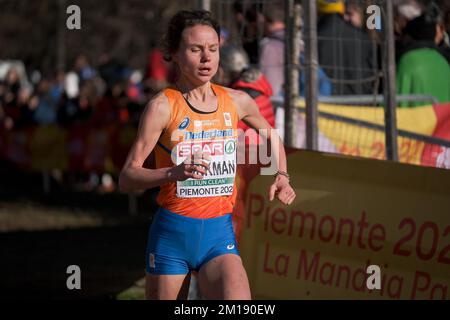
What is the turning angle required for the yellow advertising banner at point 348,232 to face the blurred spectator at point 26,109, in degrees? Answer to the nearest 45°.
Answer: approximately 90° to its right

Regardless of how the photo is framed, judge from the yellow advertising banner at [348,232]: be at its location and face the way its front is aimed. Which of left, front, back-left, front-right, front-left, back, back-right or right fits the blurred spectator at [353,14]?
back-right

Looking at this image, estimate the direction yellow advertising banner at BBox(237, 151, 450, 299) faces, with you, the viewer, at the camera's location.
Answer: facing the viewer and to the left of the viewer
